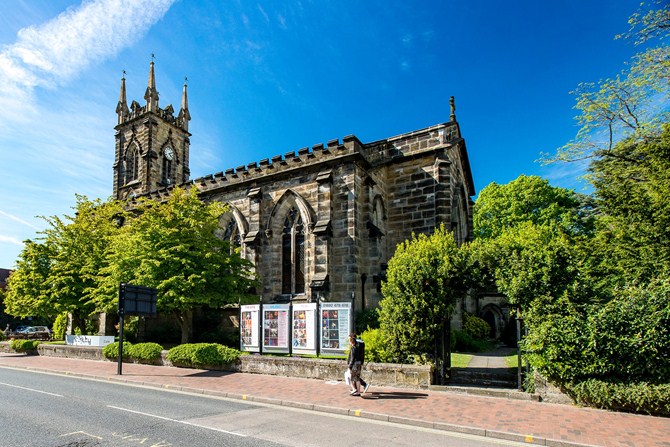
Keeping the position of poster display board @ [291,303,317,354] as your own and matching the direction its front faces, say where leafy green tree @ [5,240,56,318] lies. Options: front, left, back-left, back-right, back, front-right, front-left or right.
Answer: right

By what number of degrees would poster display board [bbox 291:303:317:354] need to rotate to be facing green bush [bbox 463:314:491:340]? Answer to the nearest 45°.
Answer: approximately 180°

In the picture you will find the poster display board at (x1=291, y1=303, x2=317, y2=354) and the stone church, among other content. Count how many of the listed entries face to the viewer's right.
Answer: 0

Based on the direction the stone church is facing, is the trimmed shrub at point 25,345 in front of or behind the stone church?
in front

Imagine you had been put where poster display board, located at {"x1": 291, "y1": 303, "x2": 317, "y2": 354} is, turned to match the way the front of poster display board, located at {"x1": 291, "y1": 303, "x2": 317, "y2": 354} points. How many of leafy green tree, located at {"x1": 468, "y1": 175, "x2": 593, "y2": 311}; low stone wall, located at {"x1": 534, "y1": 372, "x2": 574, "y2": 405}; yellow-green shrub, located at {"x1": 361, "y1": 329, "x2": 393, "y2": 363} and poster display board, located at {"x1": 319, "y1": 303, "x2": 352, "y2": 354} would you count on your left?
4

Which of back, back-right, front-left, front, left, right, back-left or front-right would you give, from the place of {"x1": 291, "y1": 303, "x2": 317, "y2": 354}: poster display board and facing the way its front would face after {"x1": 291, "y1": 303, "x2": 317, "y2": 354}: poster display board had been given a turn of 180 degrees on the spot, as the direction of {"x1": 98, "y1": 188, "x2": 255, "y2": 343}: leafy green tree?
left

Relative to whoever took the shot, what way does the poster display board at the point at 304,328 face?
facing the viewer and to the left of the viewer

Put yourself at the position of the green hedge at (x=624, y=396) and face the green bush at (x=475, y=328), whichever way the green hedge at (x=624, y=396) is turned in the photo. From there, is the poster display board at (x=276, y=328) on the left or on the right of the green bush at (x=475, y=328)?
left

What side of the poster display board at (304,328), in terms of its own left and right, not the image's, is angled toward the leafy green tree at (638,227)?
left
